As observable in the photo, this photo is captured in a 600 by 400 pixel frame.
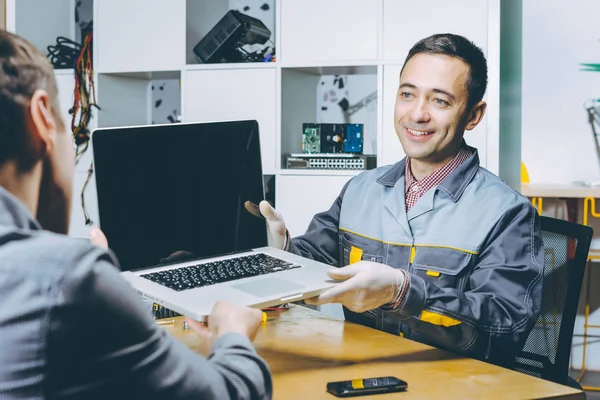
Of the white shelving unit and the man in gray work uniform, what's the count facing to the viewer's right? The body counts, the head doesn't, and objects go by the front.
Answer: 0

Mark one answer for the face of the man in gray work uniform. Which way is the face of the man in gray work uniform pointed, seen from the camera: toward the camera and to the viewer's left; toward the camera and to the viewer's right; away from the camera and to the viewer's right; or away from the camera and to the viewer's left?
toward the camera and to the viewer's left

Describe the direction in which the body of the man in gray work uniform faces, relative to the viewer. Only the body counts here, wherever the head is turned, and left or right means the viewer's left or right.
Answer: facing the viewer and to the left of the viewer

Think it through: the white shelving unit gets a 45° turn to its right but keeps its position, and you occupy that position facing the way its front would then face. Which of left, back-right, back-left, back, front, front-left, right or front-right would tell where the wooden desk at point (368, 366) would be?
front-left

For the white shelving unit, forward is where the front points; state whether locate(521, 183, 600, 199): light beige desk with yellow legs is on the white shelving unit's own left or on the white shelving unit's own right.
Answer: on the white shelving unit's own left

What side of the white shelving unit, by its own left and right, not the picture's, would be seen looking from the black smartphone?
front

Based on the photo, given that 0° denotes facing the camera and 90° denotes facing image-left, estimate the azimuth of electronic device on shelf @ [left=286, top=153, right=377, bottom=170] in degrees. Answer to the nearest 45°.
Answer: approximately 0°

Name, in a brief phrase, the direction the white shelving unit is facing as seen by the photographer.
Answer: facing the viewer

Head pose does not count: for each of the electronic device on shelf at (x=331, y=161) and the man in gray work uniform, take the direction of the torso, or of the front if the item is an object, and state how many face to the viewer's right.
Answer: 0

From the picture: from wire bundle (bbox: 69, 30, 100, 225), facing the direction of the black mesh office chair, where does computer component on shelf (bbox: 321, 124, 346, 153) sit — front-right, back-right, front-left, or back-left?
front-left
